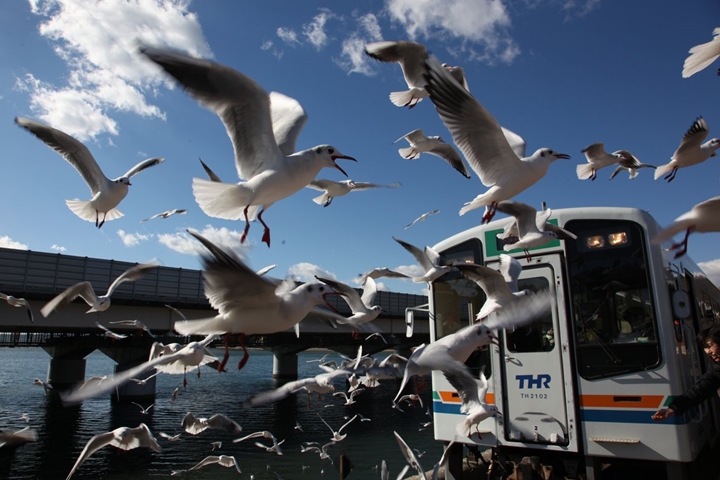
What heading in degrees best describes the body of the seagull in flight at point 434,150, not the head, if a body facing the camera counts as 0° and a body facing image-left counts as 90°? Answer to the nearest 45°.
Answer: approximately 225°

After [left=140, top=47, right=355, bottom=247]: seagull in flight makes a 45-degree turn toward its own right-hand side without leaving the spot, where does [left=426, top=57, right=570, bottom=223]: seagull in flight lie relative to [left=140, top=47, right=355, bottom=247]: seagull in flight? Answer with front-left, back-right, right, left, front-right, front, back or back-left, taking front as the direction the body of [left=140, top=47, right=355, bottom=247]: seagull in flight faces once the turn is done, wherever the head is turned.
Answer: front-left

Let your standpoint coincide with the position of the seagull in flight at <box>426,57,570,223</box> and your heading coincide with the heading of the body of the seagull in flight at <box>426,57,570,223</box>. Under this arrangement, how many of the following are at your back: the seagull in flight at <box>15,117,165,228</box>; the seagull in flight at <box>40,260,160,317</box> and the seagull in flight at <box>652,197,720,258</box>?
2

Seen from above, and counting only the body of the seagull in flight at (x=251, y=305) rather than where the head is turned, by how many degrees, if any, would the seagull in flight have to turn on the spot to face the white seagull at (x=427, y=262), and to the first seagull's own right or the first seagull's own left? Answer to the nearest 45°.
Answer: approximately 45° to the first seagull's own left

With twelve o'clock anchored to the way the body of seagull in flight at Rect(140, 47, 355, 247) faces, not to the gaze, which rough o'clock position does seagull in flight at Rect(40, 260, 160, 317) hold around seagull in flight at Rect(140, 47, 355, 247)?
seagull in flight at Rect(40, 260, 160, 317) is roughly at 8 o'clock from seagull in flight at Rect(140, 47, 355, 247).

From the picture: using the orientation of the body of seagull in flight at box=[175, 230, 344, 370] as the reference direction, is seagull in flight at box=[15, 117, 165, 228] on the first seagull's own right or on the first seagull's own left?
on the first seagull's own left

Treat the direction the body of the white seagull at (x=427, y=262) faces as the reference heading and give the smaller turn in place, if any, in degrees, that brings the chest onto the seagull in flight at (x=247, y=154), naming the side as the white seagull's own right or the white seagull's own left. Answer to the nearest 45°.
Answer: approximately 90° to the white seagull's own right

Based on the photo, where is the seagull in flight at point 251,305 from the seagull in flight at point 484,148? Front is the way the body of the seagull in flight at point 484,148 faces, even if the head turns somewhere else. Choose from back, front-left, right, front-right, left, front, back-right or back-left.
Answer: back-right

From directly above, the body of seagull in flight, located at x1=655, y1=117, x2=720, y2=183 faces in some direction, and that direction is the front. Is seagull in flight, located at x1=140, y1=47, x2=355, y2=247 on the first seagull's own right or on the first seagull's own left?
on the first seagull's own right

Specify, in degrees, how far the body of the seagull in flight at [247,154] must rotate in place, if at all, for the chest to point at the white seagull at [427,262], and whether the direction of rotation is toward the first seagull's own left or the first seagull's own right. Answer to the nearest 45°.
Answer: approximately 45° to the first seagull's own left

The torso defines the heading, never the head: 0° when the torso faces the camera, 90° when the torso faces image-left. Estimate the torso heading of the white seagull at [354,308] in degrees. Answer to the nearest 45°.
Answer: approximately 270°

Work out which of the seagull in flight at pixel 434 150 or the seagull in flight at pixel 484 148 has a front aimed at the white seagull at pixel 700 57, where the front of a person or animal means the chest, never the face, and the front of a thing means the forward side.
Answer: the seagull in flight at pixel 484 148

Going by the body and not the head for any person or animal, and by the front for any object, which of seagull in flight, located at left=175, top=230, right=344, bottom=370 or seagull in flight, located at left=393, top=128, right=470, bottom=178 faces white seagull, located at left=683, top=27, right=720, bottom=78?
seagull in flight, located at left=175, top=230, right=344, bottom=370

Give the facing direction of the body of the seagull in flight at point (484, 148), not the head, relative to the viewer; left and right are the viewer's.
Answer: facing to the right of the viewer
